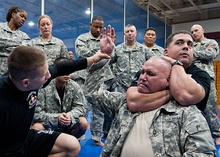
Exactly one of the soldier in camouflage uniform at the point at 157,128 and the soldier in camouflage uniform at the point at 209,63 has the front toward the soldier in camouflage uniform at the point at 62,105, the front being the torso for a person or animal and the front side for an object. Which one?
the soldier in camouflage uniform at the point at 209,63

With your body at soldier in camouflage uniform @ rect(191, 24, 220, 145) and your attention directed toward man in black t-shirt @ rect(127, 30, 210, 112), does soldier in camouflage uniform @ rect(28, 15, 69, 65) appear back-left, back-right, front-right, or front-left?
front-right

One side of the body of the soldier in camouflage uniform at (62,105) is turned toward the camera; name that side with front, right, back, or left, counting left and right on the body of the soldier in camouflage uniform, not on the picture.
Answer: front

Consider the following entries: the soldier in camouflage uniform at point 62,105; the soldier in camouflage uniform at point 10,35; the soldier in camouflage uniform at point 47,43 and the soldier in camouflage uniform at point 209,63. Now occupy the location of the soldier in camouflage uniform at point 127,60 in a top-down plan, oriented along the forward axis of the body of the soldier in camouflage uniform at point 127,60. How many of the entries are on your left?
1

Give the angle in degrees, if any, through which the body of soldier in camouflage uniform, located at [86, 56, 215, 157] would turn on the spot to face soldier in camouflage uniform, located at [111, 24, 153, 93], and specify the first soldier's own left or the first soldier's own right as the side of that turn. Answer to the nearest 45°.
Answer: approximately 135° to the first soldier's own right

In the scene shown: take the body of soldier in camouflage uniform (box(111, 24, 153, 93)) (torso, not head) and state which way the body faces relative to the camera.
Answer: toward the camera

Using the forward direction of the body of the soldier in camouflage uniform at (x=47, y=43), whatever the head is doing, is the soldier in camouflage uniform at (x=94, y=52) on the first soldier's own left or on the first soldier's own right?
on the first soldier's own left

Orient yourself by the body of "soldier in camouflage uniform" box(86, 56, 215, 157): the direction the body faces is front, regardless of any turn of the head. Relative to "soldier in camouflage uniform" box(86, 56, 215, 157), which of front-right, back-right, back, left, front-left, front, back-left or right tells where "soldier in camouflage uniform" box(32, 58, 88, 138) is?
right

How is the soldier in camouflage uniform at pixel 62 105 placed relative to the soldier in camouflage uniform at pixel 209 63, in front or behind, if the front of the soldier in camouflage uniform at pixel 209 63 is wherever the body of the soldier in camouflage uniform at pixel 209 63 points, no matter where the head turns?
in front

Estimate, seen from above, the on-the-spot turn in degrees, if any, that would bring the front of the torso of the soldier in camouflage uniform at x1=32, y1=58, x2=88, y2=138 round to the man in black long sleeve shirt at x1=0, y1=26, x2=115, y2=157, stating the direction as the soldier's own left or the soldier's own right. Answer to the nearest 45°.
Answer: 0° — they already face them

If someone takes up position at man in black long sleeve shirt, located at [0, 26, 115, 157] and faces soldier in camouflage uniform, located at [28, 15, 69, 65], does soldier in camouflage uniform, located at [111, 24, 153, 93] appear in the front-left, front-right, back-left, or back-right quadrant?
front-right

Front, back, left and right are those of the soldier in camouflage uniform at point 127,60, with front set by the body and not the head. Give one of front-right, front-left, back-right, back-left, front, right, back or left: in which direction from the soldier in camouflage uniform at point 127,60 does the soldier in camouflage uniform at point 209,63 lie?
left

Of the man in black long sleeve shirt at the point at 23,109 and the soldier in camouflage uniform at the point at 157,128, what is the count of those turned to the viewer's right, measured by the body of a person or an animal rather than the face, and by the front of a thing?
1

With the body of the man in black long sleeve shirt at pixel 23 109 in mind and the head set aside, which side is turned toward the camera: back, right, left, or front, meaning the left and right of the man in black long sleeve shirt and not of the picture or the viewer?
right

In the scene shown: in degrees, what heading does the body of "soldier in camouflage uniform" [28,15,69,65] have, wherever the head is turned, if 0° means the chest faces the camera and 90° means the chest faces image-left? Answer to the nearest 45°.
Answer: approximately 0°

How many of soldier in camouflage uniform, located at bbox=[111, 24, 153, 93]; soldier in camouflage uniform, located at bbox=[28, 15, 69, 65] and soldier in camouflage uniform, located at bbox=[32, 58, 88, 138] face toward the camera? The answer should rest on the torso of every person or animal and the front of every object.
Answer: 3
